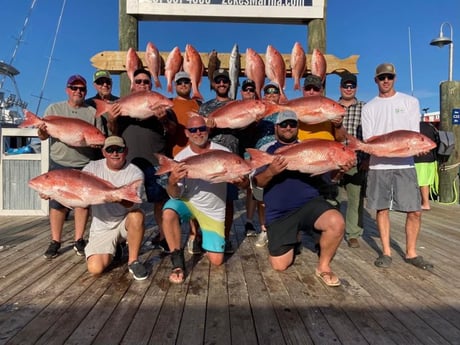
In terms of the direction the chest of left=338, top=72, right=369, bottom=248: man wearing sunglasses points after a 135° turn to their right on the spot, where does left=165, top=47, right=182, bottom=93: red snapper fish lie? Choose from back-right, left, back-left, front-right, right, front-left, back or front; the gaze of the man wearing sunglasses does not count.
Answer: front-left

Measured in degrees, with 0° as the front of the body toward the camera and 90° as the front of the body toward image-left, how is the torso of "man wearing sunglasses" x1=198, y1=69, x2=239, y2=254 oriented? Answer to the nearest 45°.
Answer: approximately 0°

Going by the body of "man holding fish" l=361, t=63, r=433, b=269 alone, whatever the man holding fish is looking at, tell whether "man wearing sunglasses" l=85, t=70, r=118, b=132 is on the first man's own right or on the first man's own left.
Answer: on the first man's own right

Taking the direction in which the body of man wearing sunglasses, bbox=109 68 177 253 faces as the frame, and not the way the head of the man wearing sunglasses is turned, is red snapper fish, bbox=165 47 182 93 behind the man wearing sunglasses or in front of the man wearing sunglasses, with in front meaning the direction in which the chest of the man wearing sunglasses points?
behind

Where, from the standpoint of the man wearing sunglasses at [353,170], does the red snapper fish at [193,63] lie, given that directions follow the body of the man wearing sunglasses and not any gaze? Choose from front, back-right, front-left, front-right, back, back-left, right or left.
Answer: right

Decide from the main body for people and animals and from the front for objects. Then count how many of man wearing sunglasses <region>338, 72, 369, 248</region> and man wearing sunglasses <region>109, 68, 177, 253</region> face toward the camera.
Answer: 2

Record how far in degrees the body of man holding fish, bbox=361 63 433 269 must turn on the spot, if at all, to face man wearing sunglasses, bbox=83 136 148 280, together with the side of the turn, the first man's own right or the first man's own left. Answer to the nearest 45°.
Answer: approximately 45° to the first man's own right

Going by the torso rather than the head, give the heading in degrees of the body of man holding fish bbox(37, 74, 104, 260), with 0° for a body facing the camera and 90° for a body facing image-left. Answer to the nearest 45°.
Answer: approximately 0°
